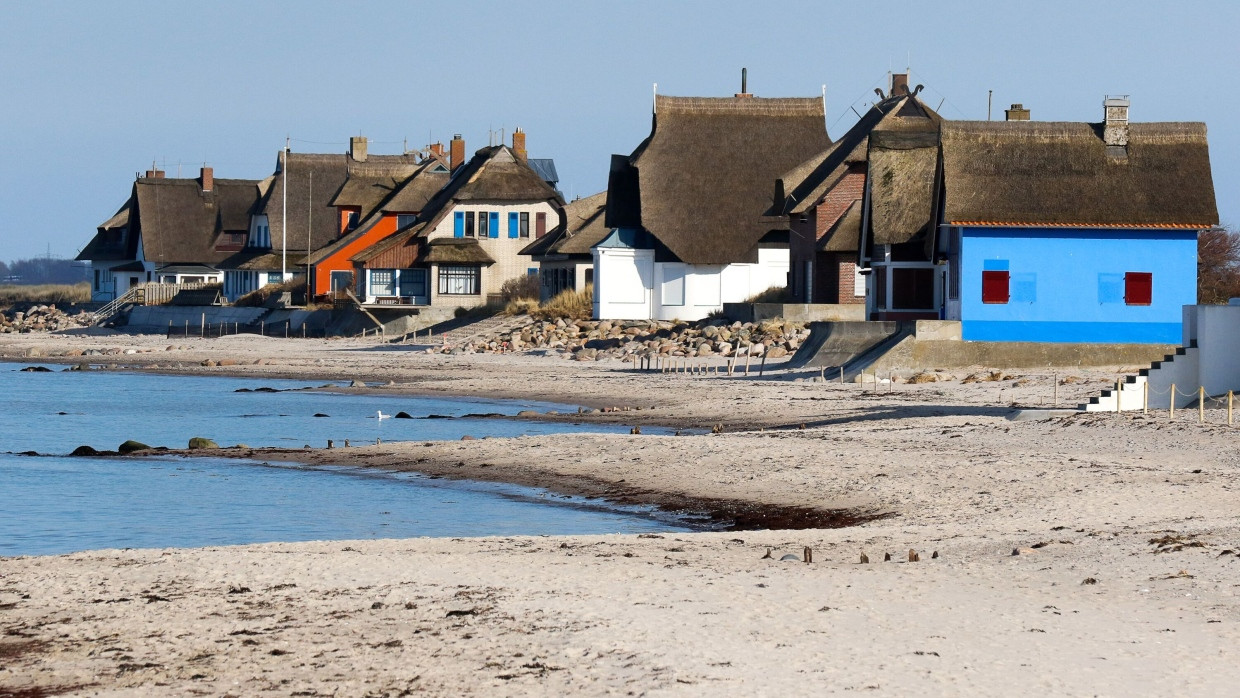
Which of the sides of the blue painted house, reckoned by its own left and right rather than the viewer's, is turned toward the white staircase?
front

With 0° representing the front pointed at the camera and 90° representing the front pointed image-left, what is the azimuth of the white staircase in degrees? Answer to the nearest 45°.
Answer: approximately 90°

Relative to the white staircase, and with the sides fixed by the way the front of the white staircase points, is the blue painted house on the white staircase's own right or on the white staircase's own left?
on the white staircase's own right
